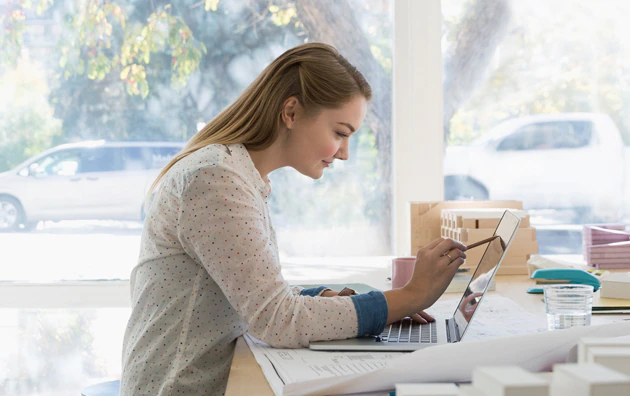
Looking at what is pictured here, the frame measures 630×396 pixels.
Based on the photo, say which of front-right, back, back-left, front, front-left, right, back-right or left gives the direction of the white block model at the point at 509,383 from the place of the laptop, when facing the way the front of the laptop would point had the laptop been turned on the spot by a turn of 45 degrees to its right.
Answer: back-left

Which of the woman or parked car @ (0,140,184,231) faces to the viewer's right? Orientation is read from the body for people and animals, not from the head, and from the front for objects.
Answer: the woman

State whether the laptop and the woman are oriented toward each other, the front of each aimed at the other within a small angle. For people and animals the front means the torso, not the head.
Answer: yes

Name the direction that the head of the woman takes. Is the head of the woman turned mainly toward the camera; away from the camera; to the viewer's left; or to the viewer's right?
to the viewer's right

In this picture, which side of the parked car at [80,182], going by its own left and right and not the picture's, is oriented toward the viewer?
left

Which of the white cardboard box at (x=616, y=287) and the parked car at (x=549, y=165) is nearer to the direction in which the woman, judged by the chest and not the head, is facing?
the white cardboard box

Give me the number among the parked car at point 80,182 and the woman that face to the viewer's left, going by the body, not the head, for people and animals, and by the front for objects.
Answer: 1

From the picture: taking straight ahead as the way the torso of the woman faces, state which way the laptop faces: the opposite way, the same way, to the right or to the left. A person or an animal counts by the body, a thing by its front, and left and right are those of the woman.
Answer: the opposite way

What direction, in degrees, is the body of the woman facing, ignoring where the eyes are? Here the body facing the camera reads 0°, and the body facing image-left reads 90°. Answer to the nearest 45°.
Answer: approximately 270°

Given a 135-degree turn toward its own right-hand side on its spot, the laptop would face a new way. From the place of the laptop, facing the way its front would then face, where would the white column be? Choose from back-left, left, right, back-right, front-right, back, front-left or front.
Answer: front-left

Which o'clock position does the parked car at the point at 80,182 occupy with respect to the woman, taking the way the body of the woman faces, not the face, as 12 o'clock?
The parked car is roughly at 8 o'clock from the woman.

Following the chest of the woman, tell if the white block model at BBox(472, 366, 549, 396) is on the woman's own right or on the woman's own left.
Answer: on the woman's own right

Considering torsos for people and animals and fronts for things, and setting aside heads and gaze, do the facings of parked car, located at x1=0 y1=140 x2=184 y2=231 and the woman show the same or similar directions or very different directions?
very different directions

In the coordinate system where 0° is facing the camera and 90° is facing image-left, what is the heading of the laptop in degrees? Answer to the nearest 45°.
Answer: approximately 90°
